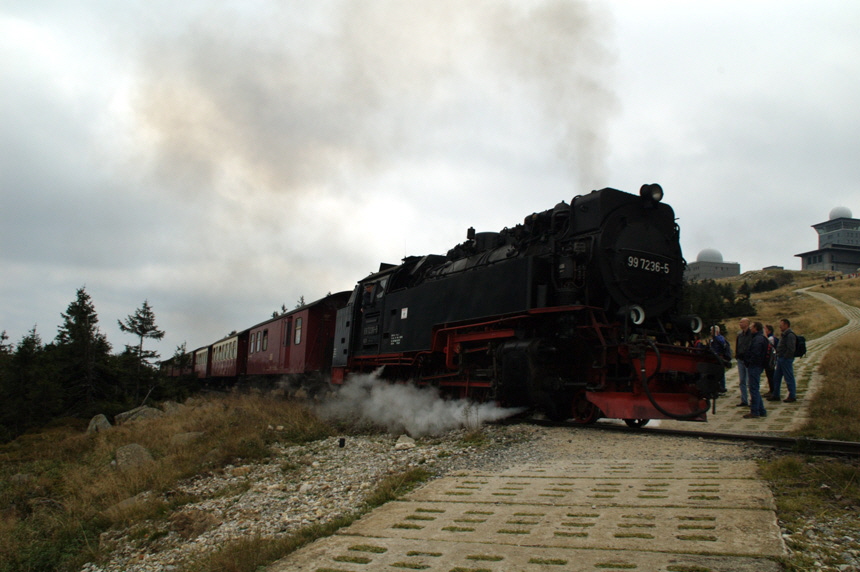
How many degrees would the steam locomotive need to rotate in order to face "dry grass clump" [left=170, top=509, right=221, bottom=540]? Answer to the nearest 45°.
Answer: approximately 90° to its right

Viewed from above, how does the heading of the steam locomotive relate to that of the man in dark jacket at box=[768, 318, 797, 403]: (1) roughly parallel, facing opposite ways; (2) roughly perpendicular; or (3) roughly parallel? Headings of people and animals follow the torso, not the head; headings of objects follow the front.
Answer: roughly parallel, facing opposite ways

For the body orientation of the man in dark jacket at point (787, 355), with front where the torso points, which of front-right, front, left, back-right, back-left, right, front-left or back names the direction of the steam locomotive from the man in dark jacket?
front-left

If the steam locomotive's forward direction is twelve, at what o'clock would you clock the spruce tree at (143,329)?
The spruce tree is roughly at 6 o'clock from the steam locomotive.

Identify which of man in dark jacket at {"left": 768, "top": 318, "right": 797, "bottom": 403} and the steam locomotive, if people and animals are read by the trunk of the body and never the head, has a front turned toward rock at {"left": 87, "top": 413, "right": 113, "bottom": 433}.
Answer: the man in dark jacket

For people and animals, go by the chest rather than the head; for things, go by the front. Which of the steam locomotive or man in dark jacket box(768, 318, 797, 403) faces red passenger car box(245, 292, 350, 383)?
the man in dark jacket

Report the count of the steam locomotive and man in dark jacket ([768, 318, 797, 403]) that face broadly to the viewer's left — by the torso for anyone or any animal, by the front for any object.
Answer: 1

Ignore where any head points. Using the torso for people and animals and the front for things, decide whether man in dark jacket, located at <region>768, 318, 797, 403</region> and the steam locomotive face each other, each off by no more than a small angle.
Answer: no

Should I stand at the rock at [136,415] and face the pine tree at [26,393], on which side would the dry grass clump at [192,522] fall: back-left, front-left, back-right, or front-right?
back-left

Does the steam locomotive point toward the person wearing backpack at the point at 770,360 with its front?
no

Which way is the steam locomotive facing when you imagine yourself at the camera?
facing the viewer and to the right of the viewer

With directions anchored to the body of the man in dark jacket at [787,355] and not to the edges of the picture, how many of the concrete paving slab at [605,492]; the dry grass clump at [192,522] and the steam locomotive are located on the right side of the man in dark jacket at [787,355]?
0

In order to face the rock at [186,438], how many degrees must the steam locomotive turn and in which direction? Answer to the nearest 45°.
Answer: approximately 135° to its right

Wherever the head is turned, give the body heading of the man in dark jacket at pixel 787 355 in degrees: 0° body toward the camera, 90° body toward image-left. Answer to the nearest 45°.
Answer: approximately 90°

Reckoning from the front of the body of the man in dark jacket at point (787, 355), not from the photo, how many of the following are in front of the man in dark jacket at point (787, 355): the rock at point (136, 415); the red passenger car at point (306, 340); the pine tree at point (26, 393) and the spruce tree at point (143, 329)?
4

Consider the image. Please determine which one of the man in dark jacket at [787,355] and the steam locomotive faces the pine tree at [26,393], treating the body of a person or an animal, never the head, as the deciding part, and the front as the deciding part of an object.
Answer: the man in dark jacket

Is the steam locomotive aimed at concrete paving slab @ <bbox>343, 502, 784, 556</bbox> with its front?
no
